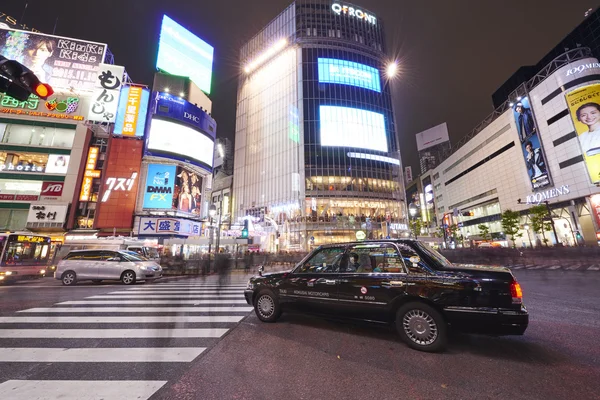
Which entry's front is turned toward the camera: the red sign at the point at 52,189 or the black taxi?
the red sign

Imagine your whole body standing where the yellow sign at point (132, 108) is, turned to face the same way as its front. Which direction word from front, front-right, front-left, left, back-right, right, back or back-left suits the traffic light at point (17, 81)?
front

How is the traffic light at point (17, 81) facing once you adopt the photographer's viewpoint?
facing the viewer and to the right of the viewer

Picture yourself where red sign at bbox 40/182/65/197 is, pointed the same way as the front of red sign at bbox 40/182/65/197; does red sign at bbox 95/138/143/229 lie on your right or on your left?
on your left

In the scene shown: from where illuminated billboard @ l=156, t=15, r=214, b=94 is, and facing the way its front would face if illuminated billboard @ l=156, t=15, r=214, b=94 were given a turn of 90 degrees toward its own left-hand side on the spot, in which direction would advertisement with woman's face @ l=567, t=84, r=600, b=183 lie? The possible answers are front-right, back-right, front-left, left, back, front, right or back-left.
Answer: right

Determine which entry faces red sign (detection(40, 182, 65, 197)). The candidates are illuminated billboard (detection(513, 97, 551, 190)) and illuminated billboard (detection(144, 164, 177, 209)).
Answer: illuminated billboard (detection(513, 97, 551, 190))

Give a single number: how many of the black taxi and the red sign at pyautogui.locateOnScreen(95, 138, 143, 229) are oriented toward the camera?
1

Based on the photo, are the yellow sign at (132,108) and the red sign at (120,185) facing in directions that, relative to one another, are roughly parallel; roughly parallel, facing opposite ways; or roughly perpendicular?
roughly parallel

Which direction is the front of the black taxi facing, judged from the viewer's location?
facing away from the viewer and to the left of the viewer

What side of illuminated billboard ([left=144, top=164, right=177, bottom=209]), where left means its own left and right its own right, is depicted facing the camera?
front

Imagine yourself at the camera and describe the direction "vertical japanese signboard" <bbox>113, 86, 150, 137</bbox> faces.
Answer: facing the viewer

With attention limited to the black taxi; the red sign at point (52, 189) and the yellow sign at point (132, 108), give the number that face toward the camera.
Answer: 2

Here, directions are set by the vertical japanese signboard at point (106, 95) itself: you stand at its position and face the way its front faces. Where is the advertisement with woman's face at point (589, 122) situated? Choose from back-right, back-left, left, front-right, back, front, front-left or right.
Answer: front-left

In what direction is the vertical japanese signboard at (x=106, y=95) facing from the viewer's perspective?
toward the camera

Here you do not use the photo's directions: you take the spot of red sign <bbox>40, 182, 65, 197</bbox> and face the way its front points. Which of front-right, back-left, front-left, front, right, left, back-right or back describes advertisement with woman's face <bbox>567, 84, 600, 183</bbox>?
front-left
